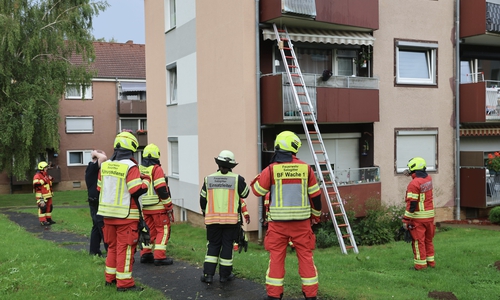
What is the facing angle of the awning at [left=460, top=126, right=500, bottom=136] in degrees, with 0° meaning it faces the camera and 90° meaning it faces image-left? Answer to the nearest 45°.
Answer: approximately 0°

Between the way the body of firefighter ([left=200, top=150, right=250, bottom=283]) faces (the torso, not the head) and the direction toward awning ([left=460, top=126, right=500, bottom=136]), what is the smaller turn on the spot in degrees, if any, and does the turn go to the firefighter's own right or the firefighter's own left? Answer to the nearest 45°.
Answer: approximately 45° to the firefighter's own right

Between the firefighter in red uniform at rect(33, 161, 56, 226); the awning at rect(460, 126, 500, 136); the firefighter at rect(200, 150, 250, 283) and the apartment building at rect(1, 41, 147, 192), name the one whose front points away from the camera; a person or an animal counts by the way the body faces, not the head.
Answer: the firefighter

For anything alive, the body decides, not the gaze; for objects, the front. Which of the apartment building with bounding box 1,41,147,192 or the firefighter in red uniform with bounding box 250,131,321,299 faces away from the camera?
the firefighter in red uniform

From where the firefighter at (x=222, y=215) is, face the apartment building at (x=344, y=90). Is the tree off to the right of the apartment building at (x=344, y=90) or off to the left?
left

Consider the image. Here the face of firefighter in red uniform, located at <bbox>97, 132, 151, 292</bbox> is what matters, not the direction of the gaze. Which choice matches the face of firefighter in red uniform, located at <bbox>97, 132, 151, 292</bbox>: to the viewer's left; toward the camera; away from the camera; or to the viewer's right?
away from the camera

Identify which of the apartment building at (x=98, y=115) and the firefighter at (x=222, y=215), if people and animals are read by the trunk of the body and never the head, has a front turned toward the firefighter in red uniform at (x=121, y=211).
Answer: the apartment building

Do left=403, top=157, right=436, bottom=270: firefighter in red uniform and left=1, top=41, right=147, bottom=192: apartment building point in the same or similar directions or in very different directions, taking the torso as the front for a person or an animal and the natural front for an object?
very different directions

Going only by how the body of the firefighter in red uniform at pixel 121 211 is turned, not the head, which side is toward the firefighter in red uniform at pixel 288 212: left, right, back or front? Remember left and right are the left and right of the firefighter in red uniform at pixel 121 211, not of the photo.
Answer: right

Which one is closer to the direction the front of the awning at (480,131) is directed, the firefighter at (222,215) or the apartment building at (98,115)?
the firefighter

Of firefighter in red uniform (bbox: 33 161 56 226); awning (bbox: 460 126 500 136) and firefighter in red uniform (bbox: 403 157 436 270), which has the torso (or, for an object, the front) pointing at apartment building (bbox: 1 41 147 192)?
firefighter in red uniform (bbox: 403 157 436 270)

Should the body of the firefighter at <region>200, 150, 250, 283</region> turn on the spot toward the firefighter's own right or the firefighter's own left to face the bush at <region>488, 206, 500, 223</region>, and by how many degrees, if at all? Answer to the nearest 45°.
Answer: approximately 45° to the firefighter's own right

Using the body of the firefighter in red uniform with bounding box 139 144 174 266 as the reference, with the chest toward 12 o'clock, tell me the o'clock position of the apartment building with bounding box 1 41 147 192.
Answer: The apartment building is roughly at 10 o'clock from the firefighter in red uniform.

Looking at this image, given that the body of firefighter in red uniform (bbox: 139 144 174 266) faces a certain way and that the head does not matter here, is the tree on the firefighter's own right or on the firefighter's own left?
on the firefighter's own left
